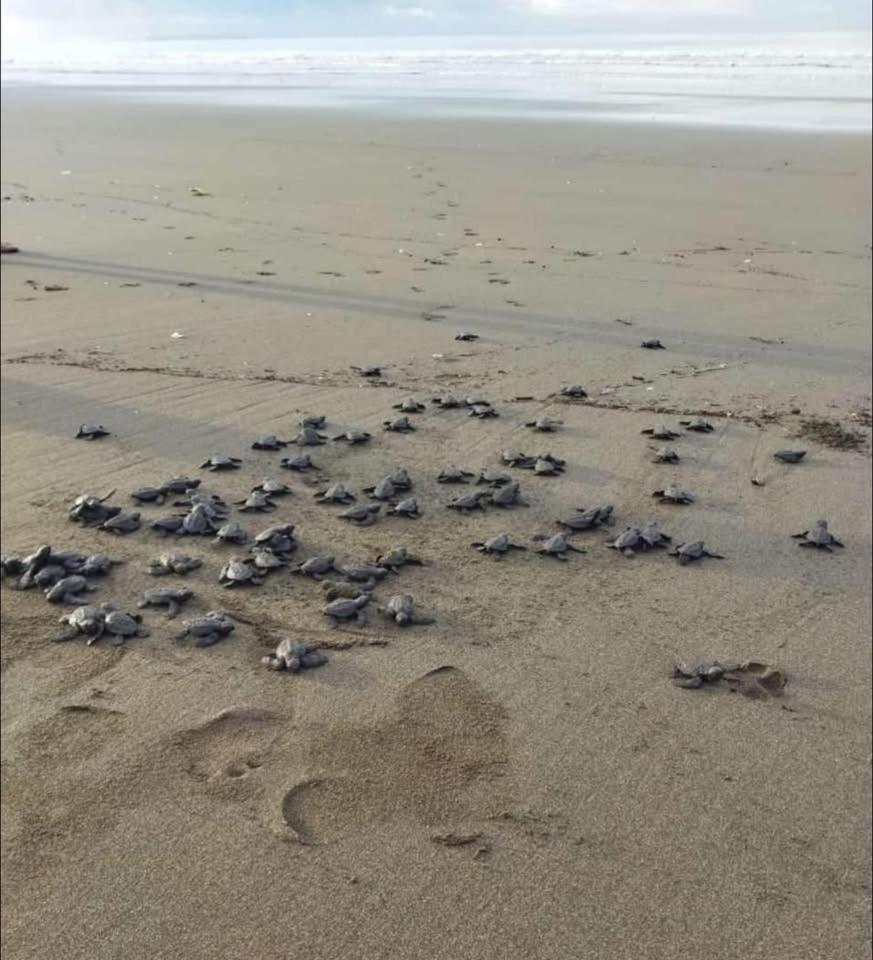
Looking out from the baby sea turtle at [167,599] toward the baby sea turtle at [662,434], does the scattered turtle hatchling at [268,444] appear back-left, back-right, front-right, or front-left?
front-left

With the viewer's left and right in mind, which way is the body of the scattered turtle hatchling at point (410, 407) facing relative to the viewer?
facing away from the viewer

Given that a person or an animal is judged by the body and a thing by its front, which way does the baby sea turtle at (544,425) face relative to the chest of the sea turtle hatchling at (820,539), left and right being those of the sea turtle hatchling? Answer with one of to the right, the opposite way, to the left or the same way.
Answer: the same way

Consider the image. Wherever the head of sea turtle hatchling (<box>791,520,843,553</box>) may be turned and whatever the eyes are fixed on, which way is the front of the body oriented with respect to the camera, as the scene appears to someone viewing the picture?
away from the camera

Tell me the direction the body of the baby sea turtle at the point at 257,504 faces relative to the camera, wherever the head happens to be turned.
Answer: away from the camera

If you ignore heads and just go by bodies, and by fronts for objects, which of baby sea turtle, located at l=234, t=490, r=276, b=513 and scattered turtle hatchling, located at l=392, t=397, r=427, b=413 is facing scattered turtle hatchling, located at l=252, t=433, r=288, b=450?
the baby sea turtle

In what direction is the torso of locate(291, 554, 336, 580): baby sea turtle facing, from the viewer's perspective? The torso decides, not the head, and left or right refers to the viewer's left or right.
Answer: facing away from the viewer and to the right of the viewer

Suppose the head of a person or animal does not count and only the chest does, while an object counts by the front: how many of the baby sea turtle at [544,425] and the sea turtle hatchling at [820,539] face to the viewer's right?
0

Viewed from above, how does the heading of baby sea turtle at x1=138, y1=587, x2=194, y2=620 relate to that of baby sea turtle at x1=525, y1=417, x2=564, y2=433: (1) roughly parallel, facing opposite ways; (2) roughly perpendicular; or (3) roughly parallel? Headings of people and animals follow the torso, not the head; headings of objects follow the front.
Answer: roughly perpendicular

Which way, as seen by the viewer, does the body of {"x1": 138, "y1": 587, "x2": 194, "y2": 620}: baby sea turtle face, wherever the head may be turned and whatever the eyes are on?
to the viewer's right

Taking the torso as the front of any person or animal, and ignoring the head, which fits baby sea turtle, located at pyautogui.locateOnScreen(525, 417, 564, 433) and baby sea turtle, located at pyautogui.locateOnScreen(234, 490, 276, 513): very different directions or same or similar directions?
same or similar directions

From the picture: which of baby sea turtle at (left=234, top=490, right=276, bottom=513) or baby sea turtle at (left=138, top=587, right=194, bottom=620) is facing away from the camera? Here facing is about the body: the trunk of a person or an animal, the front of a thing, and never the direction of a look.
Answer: baby sea turtle at (left=234, top=490, right=276, bottom=513)

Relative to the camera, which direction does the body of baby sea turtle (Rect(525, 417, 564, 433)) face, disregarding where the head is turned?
away from the camera
